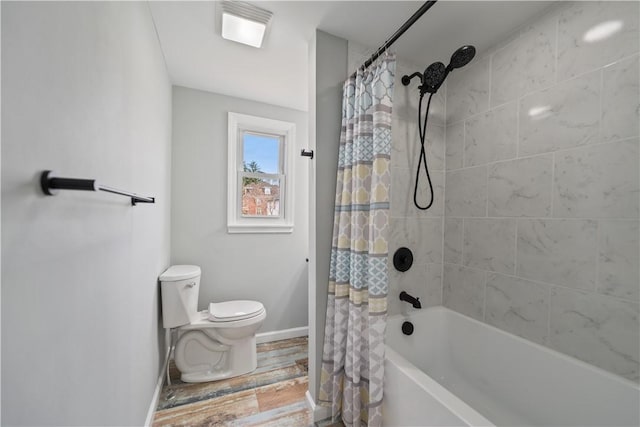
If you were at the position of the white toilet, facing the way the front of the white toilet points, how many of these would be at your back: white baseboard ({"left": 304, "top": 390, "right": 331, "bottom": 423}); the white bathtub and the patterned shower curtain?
0

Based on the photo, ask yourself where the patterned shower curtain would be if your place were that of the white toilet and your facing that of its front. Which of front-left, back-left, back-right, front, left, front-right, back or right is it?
front-right

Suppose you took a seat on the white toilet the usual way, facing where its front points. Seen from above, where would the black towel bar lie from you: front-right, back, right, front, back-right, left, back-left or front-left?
right

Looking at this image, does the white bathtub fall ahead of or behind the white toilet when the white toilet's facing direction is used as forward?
ahead

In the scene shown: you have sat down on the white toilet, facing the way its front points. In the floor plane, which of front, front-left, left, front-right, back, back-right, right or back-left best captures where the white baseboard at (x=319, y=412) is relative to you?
front-right

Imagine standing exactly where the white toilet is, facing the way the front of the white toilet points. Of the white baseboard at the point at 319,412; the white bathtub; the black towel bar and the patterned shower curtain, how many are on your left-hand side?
0

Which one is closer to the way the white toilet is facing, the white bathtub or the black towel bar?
the white bathtub

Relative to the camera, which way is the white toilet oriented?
to the viewer's right

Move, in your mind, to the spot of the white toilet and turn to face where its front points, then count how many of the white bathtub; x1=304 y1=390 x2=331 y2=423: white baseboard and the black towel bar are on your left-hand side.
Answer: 0
